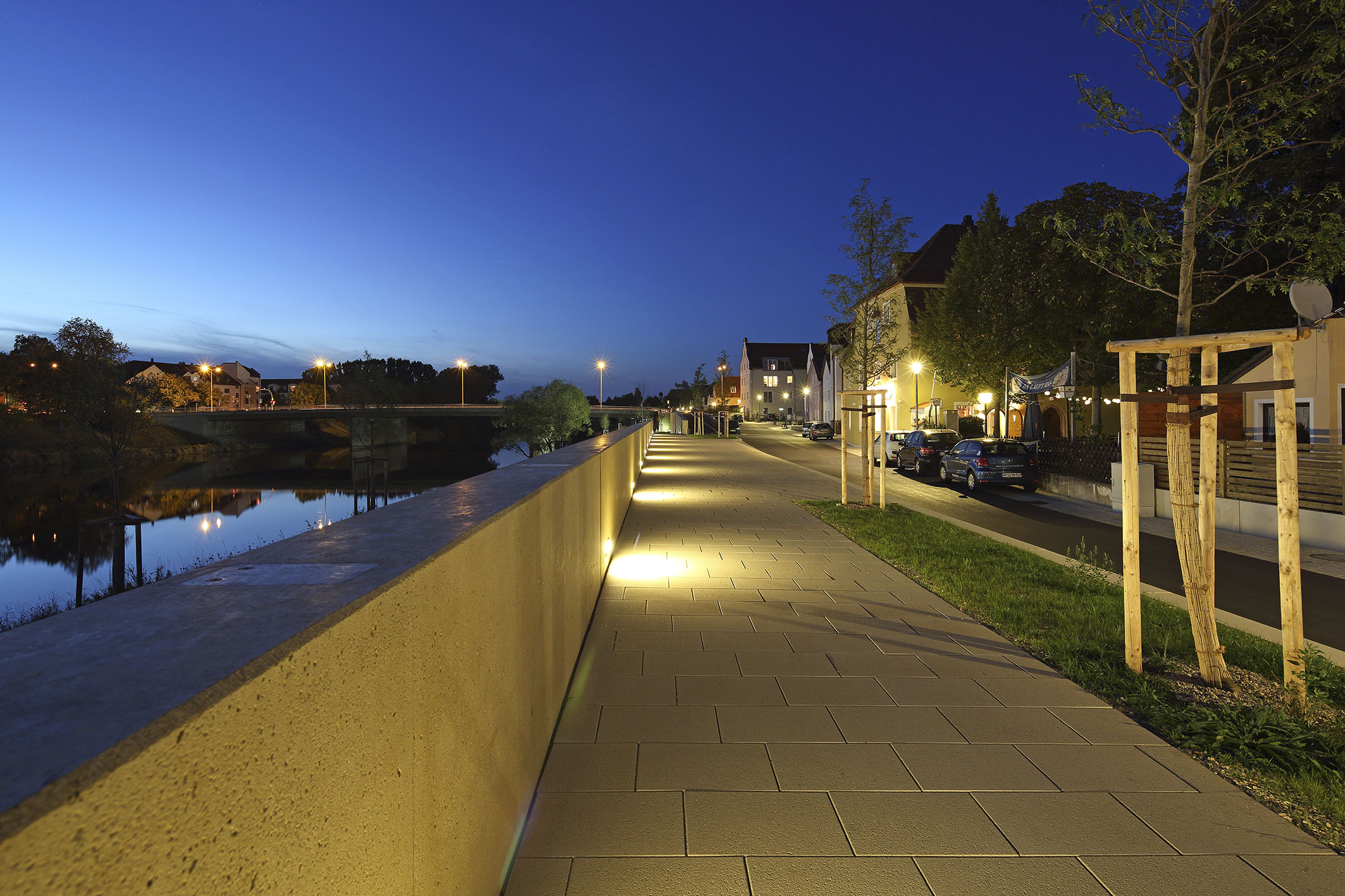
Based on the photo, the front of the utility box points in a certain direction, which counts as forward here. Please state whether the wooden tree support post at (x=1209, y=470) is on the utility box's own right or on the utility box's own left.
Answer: on the utility box's own left

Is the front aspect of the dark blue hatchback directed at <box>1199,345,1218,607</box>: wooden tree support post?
no

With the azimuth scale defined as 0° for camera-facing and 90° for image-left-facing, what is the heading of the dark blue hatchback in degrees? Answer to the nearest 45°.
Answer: approximately 135°

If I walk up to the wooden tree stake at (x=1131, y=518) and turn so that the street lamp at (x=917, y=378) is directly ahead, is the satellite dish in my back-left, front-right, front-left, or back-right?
front-right

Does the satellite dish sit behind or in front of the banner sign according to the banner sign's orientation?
in front

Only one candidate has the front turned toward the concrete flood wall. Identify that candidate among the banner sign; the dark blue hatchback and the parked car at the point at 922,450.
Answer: the banner sign

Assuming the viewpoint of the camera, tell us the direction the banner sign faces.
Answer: facing the viewer

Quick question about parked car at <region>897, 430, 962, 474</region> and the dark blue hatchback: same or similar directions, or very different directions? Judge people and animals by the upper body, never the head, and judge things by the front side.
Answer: same or similar directions

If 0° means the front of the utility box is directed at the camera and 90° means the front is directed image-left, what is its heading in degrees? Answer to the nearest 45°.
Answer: approximately 45°
